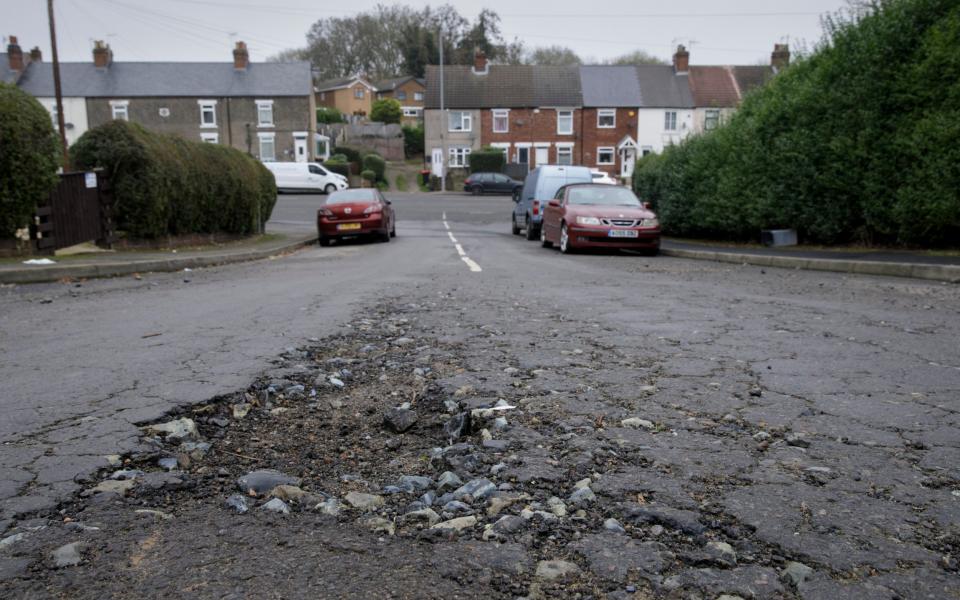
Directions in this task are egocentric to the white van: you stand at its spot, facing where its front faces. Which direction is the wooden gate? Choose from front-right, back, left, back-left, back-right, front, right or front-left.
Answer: right

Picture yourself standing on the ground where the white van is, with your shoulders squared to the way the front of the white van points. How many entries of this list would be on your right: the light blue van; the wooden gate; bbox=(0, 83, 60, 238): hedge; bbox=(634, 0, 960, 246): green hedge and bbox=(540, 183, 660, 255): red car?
5

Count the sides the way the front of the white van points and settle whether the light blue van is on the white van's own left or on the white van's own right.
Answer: on the white van's own right

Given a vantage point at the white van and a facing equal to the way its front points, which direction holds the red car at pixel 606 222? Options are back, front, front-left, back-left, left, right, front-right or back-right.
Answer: right

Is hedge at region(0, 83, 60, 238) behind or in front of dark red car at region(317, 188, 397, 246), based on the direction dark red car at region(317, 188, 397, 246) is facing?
behind

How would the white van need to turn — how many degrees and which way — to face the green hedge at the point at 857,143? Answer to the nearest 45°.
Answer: approximately 90° to its right

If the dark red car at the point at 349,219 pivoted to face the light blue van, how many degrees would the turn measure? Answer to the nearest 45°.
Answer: approximately 90° to its right

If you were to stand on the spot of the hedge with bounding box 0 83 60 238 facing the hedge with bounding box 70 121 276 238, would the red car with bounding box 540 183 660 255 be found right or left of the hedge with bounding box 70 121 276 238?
right

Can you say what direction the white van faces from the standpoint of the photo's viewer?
facing to the right of the viewer

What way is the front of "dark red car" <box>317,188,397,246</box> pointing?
away from the camera

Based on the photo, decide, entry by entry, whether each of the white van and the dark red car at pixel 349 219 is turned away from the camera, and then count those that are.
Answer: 1

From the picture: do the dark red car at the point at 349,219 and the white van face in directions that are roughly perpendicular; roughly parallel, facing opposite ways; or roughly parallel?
roughly perpendicular

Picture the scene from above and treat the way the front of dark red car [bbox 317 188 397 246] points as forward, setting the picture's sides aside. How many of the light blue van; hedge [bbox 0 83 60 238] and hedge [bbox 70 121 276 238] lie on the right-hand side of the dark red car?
1

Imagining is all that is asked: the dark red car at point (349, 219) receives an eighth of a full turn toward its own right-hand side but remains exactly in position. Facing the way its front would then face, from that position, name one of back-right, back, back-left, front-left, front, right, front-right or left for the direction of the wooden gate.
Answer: back

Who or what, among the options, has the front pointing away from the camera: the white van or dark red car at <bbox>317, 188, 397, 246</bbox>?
the dark red car
